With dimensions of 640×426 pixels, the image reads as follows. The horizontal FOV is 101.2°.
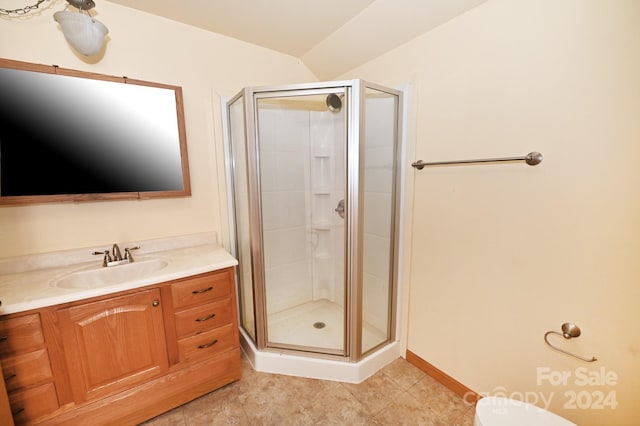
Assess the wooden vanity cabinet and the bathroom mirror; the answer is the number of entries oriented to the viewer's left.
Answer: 0

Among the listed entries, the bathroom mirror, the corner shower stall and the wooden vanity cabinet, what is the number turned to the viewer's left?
0

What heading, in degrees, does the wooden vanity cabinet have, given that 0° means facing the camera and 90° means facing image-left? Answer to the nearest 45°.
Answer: approximately 315°

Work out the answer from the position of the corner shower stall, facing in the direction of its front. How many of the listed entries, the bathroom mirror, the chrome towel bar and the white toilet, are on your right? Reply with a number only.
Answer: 1

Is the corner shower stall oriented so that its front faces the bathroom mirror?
no

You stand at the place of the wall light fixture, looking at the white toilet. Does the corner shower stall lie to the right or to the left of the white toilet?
left

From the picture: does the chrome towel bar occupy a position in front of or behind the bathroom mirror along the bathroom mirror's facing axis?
in front

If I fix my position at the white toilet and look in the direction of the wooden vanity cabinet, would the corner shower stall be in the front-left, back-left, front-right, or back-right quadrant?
front-right

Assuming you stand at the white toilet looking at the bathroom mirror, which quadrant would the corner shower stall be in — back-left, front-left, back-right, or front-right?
front-right

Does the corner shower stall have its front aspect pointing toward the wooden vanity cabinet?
no

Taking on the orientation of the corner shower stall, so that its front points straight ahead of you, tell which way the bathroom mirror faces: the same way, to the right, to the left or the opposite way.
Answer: to the left

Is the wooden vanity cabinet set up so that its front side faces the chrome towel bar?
no

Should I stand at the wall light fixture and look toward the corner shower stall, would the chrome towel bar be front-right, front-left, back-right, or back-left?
front-right

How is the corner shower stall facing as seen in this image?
toward the camera

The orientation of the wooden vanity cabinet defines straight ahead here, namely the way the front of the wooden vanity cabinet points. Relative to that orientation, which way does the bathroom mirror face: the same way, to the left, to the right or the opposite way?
the same way

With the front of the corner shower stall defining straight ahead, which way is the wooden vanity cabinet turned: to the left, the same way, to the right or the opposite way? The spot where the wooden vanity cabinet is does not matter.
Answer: to the left

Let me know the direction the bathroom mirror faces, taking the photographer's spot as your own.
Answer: facing the viewer and to the right of the viewer

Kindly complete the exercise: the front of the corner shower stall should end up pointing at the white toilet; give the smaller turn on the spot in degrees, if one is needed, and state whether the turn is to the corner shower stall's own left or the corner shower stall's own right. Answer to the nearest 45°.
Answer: approximately 45° to the corner shower stall's own left
